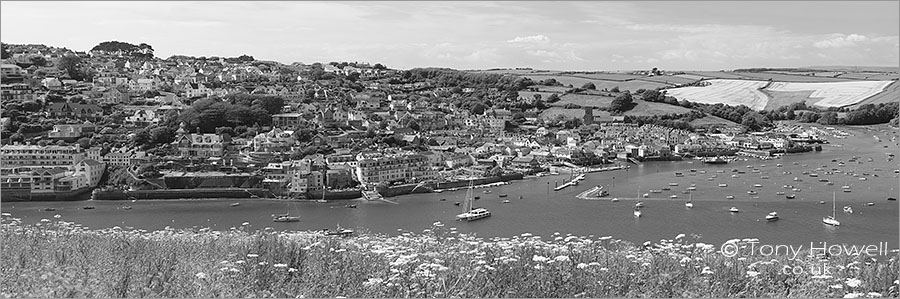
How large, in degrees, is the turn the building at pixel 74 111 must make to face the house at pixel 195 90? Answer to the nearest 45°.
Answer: approximately 135° to its left

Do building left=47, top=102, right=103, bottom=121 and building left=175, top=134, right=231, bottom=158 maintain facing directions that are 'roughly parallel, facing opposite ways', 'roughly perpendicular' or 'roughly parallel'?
roughly parallel

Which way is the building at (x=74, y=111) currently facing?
toward the camera

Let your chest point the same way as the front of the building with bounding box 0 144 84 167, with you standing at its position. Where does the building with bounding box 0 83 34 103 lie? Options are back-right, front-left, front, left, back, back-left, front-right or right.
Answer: back

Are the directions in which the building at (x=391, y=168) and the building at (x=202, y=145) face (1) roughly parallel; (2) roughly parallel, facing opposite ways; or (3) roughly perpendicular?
roughly parallel

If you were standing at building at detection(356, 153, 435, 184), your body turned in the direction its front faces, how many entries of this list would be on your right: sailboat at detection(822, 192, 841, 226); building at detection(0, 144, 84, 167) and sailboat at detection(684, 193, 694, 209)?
1

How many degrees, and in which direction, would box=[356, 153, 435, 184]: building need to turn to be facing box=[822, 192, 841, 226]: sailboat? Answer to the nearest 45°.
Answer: approximately 45° to its left

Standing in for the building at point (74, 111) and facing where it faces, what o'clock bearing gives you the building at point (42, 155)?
the building at point (42, 155) is roughly at 12 o'clock from the building at point (74, 111).

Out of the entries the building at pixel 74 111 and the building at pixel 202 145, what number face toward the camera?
2

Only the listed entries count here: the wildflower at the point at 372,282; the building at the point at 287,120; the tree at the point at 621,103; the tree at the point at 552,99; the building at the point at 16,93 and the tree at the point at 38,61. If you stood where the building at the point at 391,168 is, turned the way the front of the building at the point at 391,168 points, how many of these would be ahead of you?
1

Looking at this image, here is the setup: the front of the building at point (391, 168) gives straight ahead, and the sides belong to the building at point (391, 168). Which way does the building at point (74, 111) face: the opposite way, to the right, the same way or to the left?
the same way

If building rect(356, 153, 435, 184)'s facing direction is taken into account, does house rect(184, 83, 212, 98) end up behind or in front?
behind

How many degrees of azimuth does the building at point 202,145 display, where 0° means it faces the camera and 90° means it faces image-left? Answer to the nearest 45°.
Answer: approximately 0°

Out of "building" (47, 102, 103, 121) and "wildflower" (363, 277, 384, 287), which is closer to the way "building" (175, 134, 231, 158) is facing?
the wildflower

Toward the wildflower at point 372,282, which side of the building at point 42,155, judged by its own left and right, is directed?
front

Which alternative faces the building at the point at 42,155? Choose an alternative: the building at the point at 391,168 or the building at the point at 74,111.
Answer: the building at the point at 74,111

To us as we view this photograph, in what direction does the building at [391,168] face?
facing the viewer
